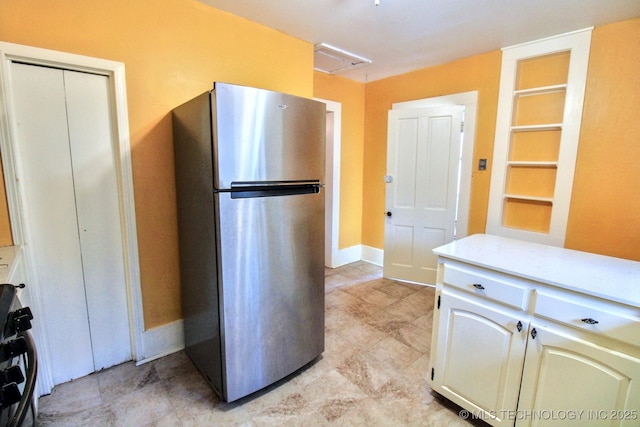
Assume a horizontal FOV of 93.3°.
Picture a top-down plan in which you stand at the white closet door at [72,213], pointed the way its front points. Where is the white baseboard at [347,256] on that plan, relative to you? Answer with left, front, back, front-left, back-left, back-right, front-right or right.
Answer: front-left

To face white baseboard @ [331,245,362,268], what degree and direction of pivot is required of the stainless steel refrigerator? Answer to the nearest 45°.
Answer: approximately 90° to its left

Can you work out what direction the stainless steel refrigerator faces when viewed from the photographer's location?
facing the viewer and to the right of the viewer

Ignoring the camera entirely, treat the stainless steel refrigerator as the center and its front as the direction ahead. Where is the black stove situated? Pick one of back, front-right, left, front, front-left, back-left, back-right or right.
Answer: right

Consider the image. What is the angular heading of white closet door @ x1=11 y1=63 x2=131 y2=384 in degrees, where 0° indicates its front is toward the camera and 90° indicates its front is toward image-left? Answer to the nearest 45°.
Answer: approximately 315°

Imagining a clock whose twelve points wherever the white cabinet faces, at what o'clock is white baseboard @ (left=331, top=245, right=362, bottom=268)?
The white baseboard is roughly at 3 o'clock from the white cabinet.

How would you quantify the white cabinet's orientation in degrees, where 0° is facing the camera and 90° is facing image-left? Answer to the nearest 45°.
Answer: approximately 45°

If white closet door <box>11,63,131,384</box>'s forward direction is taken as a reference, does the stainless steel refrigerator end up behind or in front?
in front

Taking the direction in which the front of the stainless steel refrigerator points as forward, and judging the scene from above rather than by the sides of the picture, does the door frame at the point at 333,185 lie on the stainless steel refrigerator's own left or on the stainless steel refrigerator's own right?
on the stainless steel refrigerator's own left

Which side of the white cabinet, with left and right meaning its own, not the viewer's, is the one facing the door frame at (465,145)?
right

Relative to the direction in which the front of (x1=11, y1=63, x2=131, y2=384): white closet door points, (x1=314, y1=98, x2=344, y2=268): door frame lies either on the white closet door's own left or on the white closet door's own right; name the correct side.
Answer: on the white closet door's own left

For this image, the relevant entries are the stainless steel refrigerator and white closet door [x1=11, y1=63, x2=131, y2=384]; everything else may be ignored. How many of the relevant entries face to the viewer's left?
0

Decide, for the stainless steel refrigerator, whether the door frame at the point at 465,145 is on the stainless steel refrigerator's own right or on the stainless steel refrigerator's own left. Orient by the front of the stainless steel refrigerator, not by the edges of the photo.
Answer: on the stainless steel refrigerator's own left
